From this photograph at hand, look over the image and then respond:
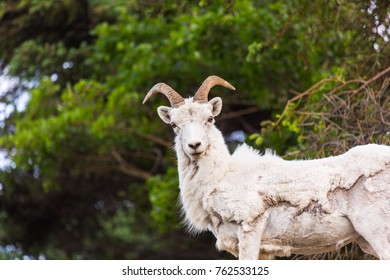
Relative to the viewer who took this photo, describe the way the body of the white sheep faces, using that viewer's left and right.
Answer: facing to the left of the viewer
